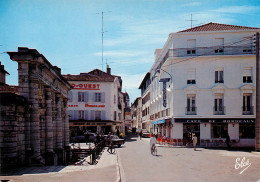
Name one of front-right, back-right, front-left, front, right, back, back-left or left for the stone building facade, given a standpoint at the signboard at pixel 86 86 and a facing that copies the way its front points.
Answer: front

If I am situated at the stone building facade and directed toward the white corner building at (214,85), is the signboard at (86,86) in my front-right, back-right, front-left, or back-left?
front-left

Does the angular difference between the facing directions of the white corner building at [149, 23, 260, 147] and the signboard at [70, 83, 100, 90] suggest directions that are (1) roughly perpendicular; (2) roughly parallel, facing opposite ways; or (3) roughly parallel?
roughly parallel

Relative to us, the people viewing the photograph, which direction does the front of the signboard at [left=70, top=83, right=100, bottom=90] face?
facing the viewer

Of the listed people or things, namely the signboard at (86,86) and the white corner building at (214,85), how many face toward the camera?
2

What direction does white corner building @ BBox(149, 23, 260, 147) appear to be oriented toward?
toward the camera

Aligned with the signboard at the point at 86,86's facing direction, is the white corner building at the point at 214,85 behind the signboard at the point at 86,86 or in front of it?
in front

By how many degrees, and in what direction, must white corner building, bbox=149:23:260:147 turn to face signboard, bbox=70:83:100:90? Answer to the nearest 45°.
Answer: approximately 135° to its right
